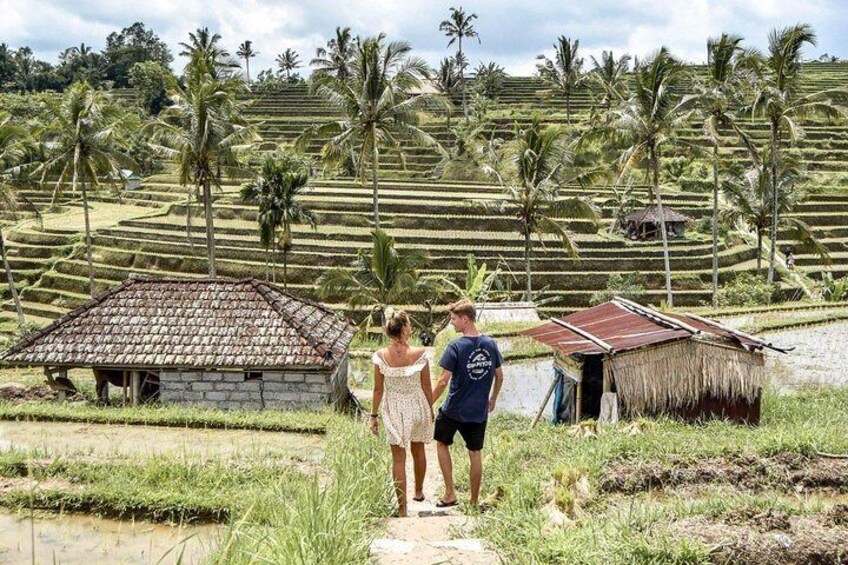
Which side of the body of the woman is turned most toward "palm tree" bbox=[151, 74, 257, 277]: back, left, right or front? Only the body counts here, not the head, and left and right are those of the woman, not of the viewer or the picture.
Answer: front

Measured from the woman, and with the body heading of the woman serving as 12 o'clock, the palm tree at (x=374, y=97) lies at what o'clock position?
The palm tree is roughly at 12 o'clock from the woman.

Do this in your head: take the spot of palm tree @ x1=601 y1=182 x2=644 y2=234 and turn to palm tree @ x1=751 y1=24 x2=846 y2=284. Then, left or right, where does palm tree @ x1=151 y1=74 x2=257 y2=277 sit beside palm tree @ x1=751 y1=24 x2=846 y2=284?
right

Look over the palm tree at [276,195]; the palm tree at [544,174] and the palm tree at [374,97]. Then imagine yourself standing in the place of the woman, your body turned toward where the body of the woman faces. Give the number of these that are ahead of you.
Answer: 3

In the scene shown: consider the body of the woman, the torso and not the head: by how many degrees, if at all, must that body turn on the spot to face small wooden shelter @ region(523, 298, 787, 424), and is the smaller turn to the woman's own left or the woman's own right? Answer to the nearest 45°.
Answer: approximately 45° to the woman's own right

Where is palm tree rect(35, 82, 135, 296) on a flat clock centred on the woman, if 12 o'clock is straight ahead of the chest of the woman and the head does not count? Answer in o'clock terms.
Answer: The palm tree is roughly at 11 o'clock from the woman.

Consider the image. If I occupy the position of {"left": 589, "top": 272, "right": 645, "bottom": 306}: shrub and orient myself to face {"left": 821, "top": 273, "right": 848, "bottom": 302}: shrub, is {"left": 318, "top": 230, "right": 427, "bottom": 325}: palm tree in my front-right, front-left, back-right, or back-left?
back-right

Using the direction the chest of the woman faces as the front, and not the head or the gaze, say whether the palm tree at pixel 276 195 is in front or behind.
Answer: in front

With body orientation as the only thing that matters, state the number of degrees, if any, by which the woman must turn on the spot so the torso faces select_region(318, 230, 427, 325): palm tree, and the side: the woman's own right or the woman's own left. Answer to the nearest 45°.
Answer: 0° — they already face it

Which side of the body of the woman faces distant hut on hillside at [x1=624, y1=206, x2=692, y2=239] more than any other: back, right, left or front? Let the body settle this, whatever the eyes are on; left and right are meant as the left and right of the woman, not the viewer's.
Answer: front

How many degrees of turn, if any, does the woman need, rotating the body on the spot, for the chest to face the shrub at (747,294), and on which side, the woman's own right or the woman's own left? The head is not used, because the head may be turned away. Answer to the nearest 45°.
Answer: approximately 45° to the woman's own right

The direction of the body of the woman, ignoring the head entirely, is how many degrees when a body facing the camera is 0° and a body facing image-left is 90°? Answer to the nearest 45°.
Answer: approximately 180°
